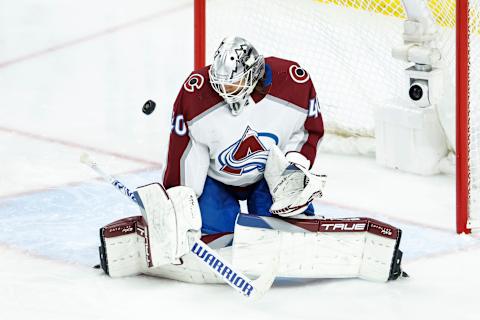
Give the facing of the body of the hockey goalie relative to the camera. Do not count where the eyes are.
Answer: toward the camera

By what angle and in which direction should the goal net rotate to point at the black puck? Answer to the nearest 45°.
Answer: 0° — it already faces it

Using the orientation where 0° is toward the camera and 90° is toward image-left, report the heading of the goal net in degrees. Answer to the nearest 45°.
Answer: approximately 45°

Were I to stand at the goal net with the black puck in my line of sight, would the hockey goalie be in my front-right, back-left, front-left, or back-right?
front-left

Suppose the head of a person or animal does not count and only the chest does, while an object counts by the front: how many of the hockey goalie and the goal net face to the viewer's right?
0

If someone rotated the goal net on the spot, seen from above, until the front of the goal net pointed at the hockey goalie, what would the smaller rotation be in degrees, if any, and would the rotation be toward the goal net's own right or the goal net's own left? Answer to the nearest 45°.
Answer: approximately 45° to the goal net's own left

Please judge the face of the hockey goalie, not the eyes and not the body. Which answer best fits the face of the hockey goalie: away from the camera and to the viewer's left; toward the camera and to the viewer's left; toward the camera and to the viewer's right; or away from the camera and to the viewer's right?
toward the camera and to the viewer's left

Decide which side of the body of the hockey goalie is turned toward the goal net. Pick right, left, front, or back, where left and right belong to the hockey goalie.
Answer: back
